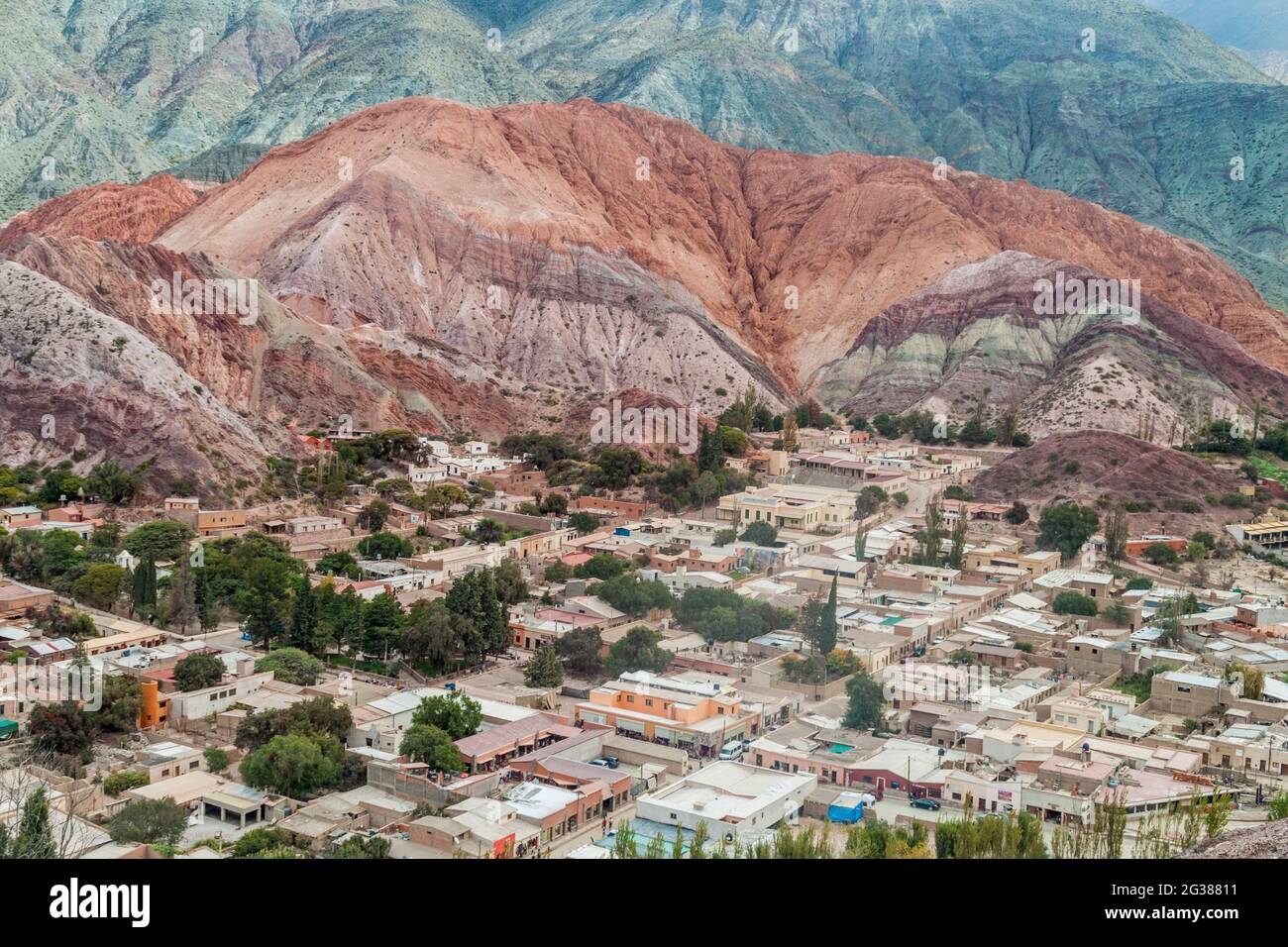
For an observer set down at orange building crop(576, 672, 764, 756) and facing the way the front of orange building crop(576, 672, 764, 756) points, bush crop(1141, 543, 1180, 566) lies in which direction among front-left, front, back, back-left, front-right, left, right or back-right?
back

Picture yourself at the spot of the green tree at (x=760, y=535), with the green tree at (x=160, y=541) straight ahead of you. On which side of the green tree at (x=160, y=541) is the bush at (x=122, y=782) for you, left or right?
left

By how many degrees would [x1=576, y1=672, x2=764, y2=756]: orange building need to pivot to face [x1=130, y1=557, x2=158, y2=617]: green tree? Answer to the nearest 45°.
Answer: approximately 90° to its right

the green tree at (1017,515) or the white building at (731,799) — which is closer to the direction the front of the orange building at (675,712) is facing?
the white building

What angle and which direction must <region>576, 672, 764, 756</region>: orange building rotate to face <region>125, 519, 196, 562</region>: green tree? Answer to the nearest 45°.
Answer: approximately 90° to its right

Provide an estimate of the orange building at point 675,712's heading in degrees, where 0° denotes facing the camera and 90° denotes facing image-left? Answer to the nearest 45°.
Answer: approximately 45°

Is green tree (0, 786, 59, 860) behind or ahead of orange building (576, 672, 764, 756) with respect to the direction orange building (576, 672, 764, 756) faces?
ahead

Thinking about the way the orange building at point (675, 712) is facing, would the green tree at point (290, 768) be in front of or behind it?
in front

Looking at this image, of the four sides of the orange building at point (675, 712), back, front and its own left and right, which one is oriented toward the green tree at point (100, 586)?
right

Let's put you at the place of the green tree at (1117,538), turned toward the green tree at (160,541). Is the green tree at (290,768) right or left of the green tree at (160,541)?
left

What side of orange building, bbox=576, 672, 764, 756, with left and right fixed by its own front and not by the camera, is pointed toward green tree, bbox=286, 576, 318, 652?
right
